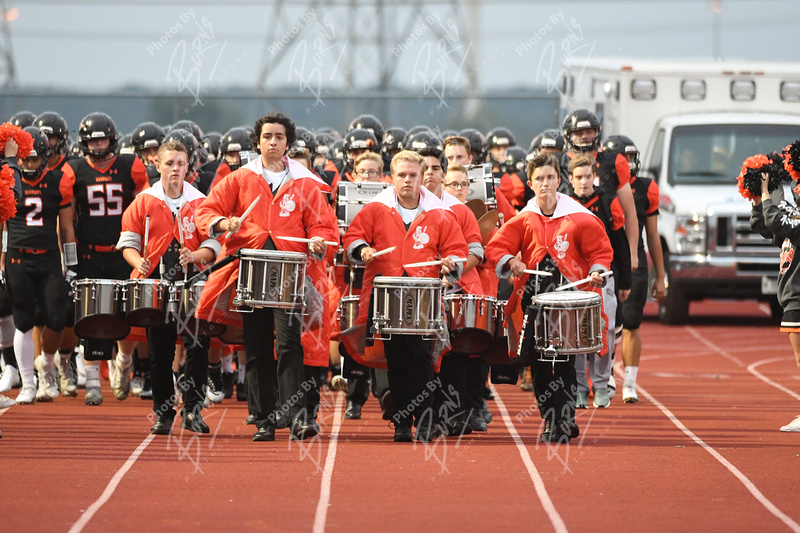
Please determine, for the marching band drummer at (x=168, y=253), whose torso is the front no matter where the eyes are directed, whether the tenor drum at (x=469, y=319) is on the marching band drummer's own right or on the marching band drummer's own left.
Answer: on the marching band drummer's own left

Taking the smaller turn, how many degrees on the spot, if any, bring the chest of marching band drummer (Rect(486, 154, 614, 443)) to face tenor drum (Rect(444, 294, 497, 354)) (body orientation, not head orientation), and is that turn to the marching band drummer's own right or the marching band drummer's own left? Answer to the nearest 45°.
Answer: approximately 90° to the marching band drummer's own right

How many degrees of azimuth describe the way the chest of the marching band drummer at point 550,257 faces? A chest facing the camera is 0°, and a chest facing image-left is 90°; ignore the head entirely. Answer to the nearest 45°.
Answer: approximately 0°
